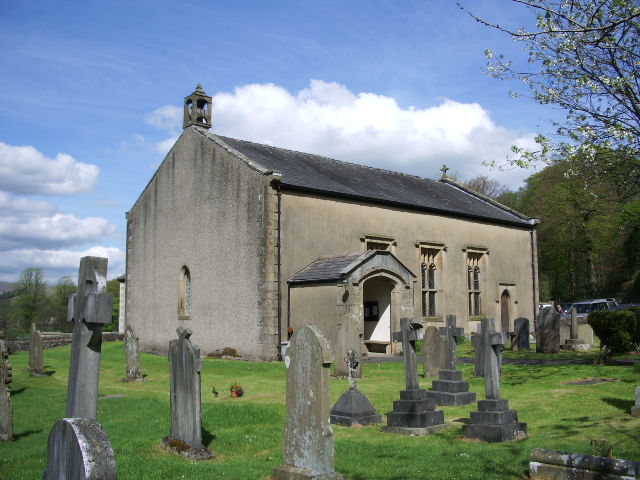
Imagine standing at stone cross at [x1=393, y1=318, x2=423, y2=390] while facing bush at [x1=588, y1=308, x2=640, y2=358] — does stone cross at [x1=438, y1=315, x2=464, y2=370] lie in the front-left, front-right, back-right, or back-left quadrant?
front-left

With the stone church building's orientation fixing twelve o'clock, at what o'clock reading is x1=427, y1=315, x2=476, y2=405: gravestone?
The gravestone is roughly at 1 o'clock from the stone church building.

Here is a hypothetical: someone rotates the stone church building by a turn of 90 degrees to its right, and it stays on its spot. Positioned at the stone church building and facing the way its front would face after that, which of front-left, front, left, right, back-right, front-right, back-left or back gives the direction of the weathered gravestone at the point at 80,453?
front-left

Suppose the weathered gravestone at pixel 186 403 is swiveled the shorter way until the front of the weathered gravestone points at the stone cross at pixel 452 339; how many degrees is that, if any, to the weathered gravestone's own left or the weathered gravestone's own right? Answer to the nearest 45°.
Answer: approximately 180°

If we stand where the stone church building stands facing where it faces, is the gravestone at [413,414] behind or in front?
in front

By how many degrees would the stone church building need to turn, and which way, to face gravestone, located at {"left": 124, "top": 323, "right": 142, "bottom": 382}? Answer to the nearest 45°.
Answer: approximately 90° to its right

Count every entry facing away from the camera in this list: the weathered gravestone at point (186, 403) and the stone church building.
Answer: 0

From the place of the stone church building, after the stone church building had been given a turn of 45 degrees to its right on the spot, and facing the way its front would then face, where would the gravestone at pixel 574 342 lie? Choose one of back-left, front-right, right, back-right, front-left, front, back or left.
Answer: left

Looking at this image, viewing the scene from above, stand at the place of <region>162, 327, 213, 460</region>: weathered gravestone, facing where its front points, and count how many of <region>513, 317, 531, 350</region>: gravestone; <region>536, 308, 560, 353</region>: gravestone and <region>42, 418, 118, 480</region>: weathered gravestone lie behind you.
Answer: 2

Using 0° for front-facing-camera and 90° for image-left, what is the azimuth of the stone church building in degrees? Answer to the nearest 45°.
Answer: approximately 315°

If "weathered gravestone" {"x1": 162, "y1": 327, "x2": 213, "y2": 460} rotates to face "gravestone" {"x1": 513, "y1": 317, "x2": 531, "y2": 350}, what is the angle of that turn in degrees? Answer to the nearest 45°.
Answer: approximately 180°

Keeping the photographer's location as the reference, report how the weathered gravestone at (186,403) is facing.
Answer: facing the viewer and to the left of the viewer

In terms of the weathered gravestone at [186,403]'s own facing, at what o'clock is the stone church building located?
The stone church building is roughly at 5 o'clock from the weathered gravestone.

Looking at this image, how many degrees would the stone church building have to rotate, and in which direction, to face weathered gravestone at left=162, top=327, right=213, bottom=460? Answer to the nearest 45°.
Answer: approximately 45° to its right

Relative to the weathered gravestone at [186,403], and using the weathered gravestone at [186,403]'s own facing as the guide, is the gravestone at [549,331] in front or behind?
behind

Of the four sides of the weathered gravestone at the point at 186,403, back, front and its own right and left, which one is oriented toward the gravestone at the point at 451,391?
back

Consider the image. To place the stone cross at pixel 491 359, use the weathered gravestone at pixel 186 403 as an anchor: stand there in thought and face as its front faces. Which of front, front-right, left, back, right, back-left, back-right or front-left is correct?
back-left
